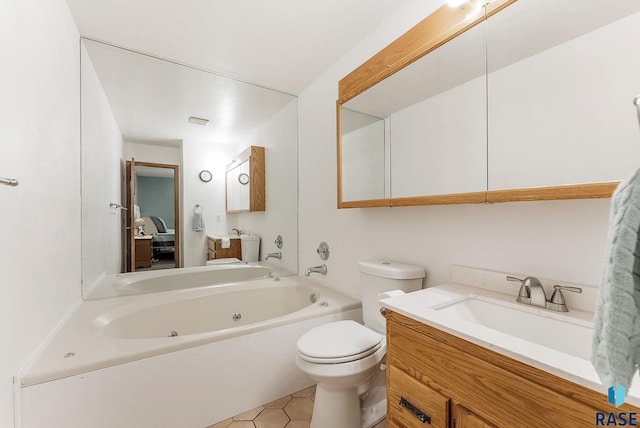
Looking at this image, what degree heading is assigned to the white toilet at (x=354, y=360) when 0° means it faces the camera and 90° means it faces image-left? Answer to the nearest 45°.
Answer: approximately 45°

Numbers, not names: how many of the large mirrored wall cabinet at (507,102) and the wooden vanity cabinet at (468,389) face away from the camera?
0

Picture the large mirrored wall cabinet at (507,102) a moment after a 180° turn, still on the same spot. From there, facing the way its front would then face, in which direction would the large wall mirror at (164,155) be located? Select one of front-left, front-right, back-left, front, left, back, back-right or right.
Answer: back-left

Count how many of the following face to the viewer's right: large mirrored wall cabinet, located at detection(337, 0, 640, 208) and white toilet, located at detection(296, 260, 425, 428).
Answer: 0

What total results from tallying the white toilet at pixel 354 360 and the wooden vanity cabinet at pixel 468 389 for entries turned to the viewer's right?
0

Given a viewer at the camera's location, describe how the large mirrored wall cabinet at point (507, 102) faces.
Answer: facing the viewer and to the left of the viewer

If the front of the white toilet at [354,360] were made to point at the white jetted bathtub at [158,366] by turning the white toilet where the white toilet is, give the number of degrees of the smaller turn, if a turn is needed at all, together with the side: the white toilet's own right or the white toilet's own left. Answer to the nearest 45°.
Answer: approximately 45° to the white toilet's own right

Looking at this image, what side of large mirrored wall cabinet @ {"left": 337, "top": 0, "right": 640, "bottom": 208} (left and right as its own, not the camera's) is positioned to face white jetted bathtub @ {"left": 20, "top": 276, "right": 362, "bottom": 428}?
front

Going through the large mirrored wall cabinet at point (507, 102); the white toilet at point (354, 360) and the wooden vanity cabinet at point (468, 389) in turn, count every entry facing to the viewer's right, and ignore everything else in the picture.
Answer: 0

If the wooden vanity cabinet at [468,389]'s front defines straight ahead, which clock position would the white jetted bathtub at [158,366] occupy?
The white jetted bathtub is roughly at 1 o'clock from the wooden vanity cabinet.

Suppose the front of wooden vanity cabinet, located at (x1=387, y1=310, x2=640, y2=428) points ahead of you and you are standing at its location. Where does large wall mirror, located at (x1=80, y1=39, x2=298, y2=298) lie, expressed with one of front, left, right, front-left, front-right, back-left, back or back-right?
front-right

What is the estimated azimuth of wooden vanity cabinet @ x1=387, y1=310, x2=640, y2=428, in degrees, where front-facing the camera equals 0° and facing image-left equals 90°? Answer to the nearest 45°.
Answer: approximately 45°

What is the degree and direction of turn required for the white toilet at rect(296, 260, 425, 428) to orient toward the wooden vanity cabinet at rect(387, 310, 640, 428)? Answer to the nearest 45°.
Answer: approximately 90° to its left

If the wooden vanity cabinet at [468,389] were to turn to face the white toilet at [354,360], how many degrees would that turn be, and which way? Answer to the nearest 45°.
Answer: approximately 90° to its right
